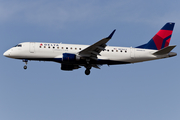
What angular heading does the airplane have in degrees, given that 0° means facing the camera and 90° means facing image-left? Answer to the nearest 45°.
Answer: approximately 90°
